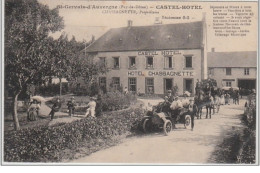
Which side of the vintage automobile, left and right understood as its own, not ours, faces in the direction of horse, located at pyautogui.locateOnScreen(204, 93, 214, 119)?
back

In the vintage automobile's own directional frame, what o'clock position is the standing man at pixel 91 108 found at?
The standing man is roughly at 1 o'clock from the vintage automobile.

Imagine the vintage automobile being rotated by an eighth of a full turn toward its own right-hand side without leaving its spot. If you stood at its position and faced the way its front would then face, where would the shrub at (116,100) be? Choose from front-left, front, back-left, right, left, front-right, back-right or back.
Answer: front

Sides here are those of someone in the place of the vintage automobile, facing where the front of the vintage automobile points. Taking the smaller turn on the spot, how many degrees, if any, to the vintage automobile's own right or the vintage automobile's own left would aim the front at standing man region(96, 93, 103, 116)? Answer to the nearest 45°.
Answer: approximately 45° to the vintage automobile's own right

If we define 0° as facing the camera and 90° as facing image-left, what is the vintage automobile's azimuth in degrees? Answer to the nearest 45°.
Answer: approximately 45°
